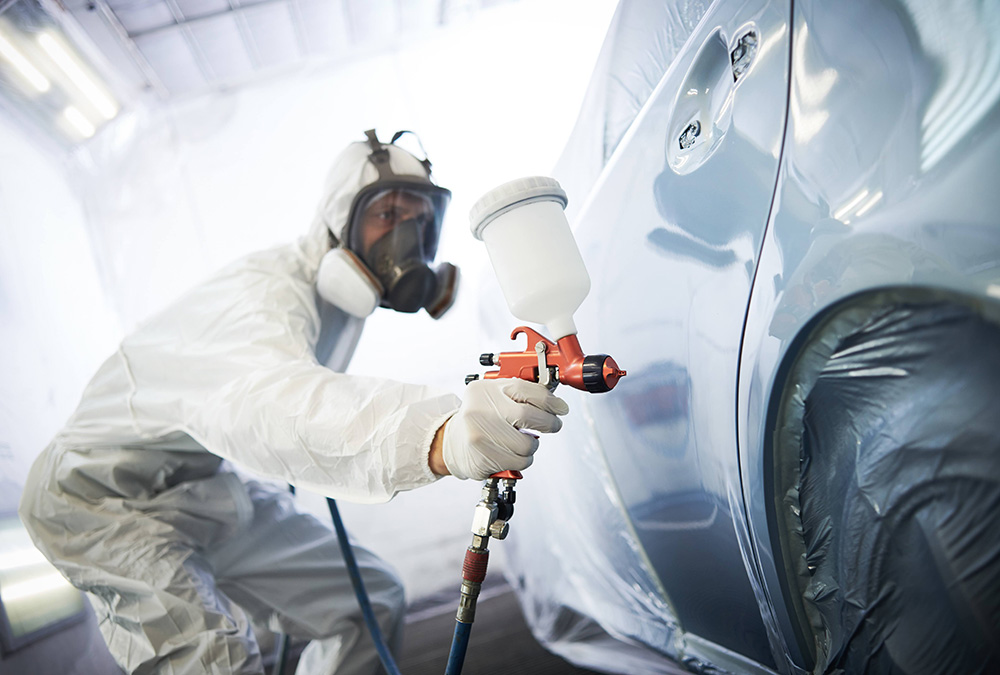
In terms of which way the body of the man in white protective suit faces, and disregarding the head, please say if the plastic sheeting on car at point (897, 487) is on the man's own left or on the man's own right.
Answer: on the man's own right

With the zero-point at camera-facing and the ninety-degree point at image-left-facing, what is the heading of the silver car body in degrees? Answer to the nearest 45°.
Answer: approximately 135°

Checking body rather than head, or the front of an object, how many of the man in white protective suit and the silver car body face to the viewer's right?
1

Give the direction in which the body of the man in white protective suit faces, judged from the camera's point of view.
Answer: to the viewer's right

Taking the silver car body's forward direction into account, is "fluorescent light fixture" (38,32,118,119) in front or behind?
in front

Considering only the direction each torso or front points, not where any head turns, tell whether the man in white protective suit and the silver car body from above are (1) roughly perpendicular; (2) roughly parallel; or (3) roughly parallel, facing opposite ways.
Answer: roughly perpendicular
